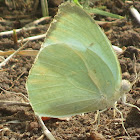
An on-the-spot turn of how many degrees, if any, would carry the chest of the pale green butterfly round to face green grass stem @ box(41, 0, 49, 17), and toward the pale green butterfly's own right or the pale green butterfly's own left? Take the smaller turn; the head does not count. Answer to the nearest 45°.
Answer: approximately 90° to the pale green butterfly's own left

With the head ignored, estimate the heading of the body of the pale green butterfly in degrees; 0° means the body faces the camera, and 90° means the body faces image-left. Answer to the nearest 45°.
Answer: approximately 270°

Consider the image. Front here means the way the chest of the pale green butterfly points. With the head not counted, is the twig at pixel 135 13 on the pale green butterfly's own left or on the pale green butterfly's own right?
on the pale green butterfly's own left

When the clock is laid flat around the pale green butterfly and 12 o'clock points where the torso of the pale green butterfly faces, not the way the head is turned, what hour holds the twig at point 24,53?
The twig is roughly at 8 o'clock from the pale green butterfly.

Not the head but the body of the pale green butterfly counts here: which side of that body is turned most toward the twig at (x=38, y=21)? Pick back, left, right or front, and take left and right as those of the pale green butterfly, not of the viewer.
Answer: left
